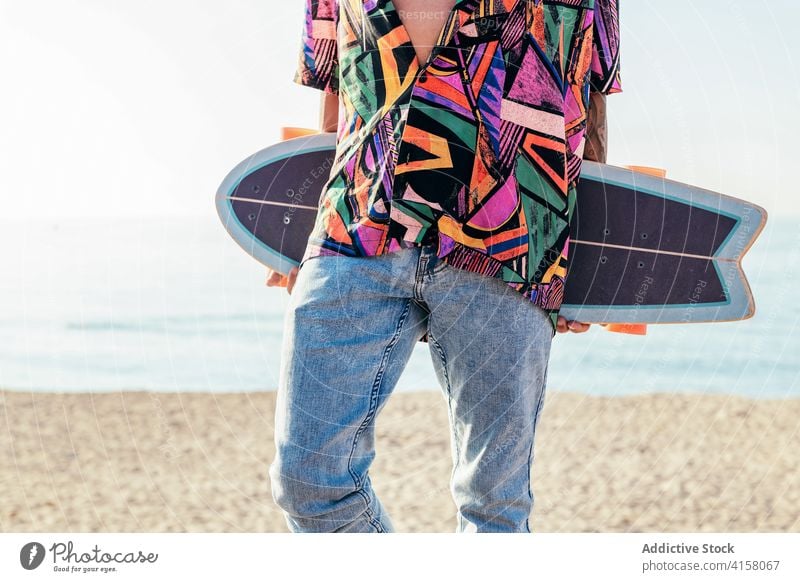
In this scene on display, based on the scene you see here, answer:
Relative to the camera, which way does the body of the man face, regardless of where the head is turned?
toward the camera
